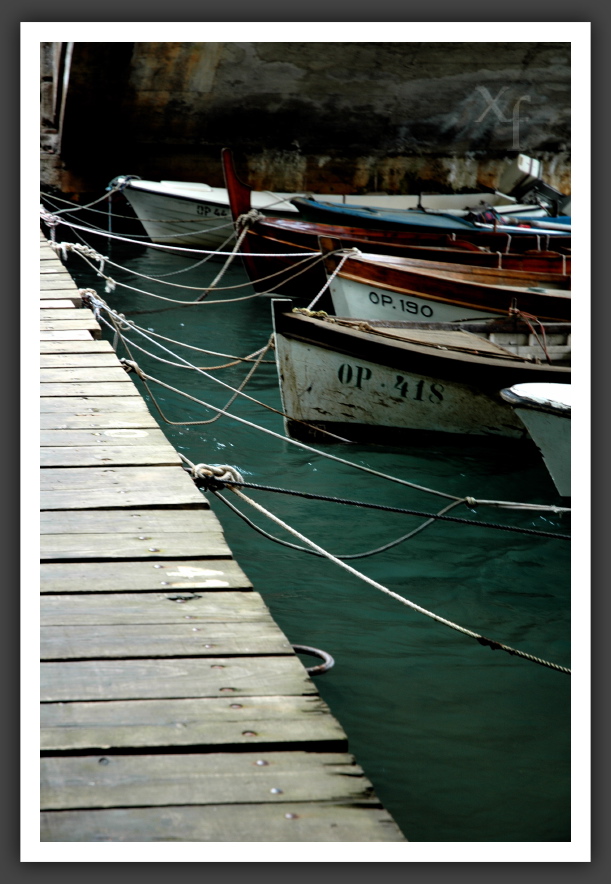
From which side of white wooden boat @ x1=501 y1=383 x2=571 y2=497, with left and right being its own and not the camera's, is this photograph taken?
left

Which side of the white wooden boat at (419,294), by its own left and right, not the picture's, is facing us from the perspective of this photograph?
left

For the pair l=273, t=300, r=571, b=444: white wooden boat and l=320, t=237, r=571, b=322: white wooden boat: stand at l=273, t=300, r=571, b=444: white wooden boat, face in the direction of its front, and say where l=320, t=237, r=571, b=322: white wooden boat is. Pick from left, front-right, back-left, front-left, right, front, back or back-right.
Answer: right

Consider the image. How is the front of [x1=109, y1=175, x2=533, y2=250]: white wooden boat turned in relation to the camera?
facing to the left of the viewer

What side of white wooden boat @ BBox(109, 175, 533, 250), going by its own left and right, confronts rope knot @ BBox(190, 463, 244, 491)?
left

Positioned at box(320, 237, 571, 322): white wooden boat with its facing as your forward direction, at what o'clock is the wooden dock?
The wooden dock is roughly at 9 o'clock from the white wooden boat.

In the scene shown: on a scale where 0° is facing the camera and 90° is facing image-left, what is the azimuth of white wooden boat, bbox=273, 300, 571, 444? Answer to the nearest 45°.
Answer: approximately 90°

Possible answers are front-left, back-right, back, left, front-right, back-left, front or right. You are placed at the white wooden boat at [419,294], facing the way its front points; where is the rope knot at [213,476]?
left

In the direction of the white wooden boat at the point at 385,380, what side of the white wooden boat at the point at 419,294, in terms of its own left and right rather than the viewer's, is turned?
left
